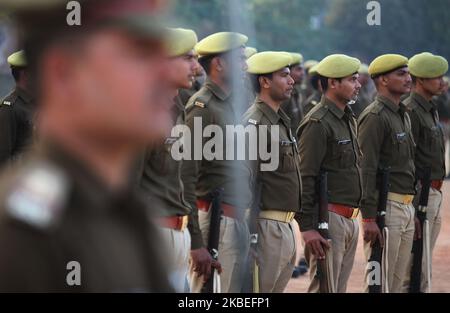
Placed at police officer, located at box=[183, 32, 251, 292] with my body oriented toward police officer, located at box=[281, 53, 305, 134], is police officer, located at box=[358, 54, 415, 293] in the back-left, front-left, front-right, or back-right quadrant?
front-right

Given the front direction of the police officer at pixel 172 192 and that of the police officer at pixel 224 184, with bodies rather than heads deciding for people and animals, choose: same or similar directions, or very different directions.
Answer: same or similar directions

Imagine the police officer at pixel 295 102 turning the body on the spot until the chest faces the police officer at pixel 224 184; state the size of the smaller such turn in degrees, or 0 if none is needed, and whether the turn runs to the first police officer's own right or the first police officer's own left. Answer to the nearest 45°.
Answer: approximately 45° to the first police officer's own right
